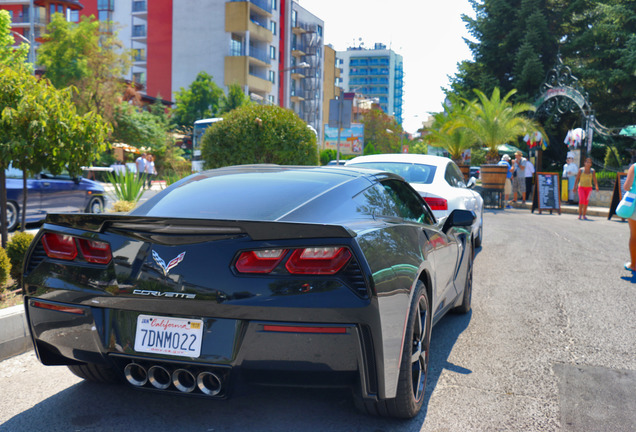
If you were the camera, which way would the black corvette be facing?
facing away from the viewer and to the right of the viewer

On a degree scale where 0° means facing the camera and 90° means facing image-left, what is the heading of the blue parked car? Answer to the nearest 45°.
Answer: approximately 225°

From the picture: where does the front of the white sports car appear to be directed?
away from the camera

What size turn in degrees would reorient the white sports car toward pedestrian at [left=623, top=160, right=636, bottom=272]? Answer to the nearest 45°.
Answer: approximately 90° to its right

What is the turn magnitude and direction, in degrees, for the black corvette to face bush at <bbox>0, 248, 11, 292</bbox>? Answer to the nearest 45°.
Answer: approximately 90° to its left

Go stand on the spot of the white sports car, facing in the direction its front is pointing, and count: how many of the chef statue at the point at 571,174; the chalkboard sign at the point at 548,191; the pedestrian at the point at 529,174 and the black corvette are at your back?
1

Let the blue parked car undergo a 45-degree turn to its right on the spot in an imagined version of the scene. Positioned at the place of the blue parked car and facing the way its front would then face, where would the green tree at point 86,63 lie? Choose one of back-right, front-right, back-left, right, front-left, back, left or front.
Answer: left
